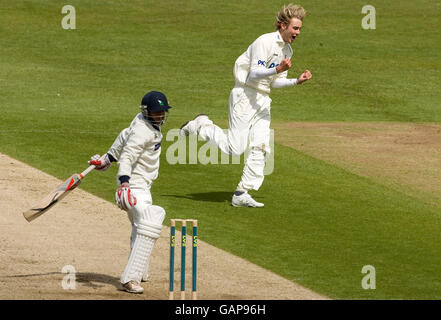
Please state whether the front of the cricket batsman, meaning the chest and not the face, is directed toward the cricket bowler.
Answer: no
